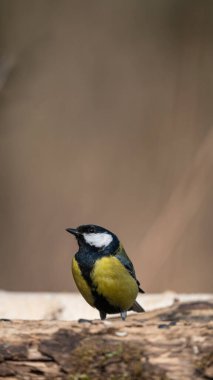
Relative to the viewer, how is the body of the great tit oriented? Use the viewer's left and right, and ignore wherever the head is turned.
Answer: facing the viewer and to the left of the viewer
